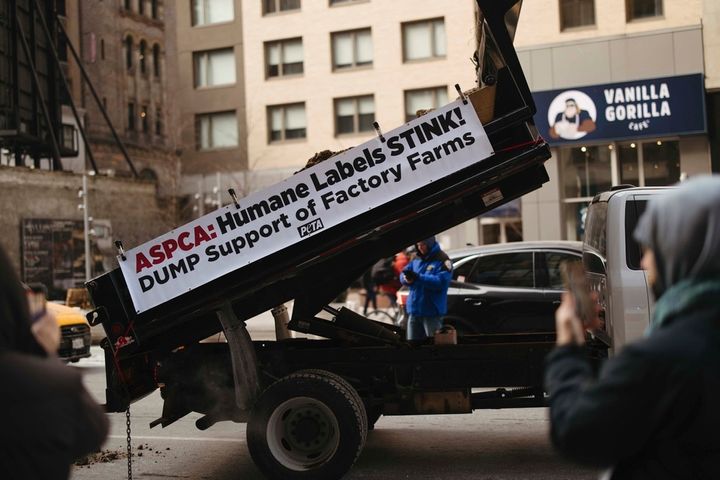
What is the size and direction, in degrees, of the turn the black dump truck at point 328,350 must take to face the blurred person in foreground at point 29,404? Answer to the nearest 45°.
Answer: approximately 90° to its right

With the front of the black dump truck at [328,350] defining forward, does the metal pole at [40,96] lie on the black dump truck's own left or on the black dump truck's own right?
on the black dump truck's own left

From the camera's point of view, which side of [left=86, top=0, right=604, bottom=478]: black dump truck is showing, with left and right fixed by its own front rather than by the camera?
right

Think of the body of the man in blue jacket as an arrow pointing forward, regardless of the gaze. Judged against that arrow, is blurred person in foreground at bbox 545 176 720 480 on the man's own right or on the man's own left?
on the man's own left

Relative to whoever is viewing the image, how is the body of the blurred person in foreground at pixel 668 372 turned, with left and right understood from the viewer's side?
facing away from the viewer and to the left of the viewer
